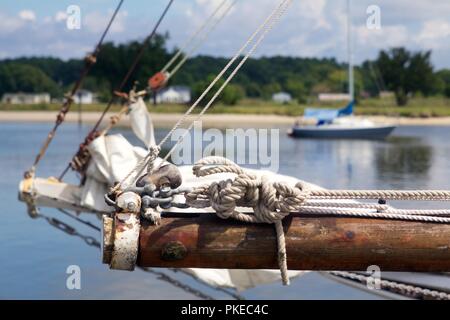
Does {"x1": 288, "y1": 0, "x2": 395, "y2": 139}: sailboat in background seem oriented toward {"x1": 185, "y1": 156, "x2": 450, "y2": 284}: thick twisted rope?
no

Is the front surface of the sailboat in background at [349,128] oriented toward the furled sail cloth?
no

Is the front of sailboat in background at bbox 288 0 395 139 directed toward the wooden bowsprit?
no
